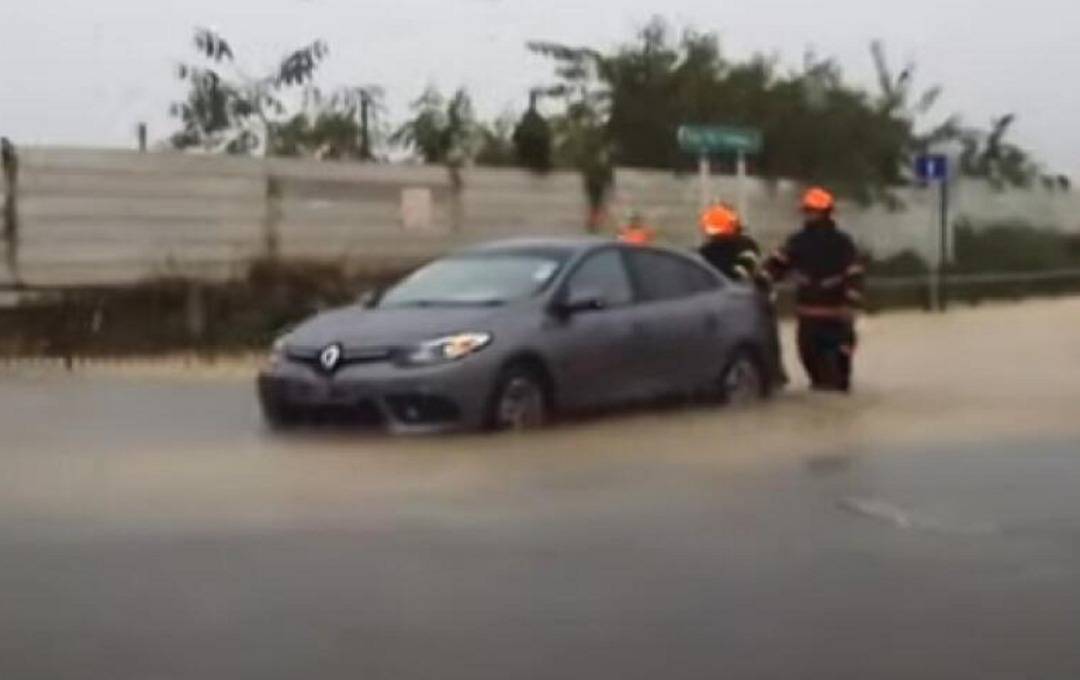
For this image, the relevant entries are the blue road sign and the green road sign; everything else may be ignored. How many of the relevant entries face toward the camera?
2

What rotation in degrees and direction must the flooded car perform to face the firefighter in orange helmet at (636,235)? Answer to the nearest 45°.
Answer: approximately 135° to its right

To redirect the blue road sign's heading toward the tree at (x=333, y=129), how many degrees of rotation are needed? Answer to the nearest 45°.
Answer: approximately 90° to its right

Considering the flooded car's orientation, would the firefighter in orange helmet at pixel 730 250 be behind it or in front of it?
behind

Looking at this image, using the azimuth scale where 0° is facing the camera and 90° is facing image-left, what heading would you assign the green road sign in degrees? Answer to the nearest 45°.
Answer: approximately 0°

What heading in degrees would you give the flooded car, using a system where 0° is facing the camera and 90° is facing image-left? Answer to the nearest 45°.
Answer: approximately 45°

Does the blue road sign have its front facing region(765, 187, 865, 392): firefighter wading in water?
yes

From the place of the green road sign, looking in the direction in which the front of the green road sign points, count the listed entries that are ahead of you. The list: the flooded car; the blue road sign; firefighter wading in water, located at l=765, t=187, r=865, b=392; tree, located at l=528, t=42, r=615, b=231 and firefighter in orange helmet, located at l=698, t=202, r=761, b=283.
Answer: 3

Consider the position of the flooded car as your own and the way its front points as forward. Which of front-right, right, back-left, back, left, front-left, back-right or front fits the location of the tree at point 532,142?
back-right

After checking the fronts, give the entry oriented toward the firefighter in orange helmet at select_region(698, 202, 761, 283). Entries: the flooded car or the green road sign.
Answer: the green road sign

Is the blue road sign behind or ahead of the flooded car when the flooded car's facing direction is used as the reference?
behind

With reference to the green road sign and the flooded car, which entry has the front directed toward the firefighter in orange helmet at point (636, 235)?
the green road sign
